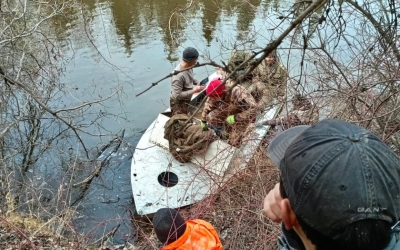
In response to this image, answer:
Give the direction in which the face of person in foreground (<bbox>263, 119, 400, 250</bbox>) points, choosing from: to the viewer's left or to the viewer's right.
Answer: to the viewer's left

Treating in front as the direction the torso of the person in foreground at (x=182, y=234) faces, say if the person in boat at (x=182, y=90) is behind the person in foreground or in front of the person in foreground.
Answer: in front

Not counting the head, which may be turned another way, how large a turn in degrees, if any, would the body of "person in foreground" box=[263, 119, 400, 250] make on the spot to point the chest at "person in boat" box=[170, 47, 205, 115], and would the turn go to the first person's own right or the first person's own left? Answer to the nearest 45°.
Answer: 0° — they already face them

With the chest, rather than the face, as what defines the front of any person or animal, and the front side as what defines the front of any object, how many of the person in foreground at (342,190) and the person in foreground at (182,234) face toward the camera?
0

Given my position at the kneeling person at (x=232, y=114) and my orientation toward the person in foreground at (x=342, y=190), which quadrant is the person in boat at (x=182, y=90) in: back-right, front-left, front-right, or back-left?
back-right

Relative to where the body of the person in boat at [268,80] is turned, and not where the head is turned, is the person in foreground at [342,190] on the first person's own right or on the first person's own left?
on the first person's own left

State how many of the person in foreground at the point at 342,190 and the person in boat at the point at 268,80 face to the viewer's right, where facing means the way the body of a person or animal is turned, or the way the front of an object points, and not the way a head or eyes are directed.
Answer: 0

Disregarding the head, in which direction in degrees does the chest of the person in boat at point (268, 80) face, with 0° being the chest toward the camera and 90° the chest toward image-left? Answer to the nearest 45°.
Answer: approximately 45°

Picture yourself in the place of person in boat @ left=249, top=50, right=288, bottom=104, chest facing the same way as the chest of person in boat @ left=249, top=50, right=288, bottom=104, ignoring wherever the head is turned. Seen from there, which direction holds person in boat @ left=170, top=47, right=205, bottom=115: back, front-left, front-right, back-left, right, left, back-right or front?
front-right

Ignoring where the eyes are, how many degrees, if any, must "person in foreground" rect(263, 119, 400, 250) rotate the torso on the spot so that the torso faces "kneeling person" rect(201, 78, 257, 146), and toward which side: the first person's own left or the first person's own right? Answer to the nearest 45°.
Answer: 0° — they already face them

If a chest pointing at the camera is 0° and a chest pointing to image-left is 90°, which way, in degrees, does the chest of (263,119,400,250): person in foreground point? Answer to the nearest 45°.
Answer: approximately 135°
